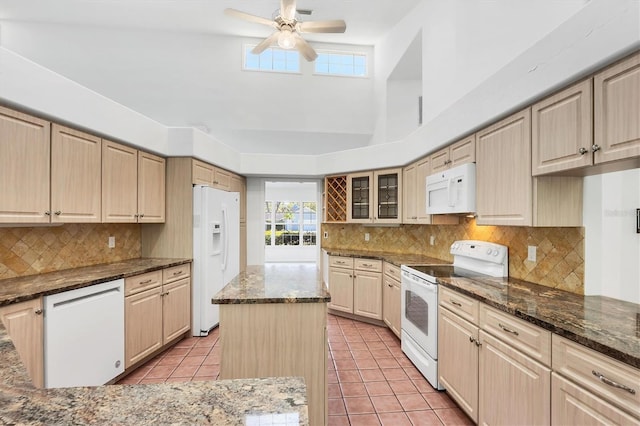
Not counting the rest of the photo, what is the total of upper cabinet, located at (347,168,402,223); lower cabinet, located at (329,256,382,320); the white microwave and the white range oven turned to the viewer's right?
0

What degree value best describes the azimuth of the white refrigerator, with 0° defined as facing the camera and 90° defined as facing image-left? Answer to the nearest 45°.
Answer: approximately 315°

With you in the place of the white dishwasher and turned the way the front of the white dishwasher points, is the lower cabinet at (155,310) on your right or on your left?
on your left

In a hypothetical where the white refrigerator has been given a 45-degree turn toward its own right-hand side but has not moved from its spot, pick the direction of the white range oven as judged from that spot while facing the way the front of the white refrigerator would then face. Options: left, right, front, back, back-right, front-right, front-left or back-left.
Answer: front-left

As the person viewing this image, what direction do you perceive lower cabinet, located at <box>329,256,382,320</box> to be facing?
facing the viewer and to the left of the viewer

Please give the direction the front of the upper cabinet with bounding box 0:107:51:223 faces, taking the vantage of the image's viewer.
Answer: facing the viewer and to the right of the viewer

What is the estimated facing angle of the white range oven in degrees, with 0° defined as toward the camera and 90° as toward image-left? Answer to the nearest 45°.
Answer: approximately 45°

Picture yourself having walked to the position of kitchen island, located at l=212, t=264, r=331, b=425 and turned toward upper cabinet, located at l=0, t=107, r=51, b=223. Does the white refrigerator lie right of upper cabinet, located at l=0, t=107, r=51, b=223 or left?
right

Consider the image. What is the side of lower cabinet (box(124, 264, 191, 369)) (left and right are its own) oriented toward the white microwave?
front

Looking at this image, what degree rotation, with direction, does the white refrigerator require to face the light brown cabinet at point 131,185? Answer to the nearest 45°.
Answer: approximately 90° to its right

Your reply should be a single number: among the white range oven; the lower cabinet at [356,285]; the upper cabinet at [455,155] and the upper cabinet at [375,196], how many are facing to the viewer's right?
0
